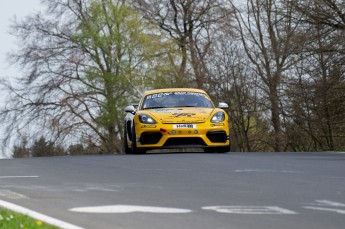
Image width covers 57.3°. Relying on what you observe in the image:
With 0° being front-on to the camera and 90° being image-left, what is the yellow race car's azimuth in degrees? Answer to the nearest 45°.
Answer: approximately 0°
